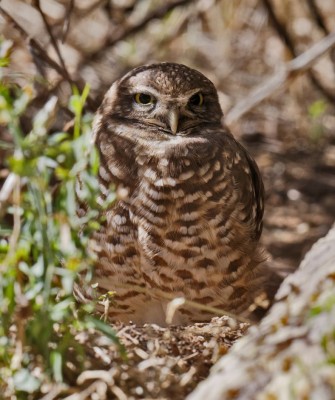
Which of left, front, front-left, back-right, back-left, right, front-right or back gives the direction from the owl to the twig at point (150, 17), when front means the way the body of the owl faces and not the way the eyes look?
back

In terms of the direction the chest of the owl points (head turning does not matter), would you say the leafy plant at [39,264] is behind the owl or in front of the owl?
in front

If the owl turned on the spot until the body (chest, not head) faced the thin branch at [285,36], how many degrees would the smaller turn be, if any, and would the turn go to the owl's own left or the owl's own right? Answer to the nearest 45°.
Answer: approximately 180°

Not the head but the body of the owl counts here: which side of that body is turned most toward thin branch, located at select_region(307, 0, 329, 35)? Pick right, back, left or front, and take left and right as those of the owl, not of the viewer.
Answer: back

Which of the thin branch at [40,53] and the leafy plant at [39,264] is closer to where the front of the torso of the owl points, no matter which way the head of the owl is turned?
the leafy plant

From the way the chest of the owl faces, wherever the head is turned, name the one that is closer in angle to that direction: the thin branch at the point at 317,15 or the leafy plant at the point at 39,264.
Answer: the leafy plant

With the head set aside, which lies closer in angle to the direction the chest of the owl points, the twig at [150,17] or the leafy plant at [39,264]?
the leafy plant

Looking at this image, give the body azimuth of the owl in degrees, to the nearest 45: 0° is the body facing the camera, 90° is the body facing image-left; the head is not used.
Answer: approximately 0°

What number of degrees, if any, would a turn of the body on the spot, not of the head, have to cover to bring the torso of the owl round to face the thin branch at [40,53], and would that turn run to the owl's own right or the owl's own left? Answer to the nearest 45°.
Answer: approximately 135° to the owl's own right
